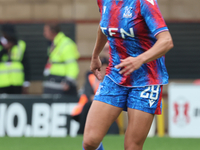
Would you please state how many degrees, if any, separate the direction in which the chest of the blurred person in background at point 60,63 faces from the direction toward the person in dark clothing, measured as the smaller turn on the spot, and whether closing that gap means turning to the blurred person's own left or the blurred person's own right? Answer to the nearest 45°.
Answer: approximately 135° to the blurred person's own left

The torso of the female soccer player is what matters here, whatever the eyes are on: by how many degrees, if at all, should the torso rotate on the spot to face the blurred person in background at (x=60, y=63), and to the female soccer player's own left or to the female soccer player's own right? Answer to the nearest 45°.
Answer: approximately 135° to the female soccer player's own right

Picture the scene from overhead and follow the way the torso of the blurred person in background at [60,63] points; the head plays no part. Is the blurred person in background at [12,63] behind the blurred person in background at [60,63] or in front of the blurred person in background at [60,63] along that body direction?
in front

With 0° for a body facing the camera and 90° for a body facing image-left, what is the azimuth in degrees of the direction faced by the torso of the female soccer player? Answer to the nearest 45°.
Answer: approximately 45°

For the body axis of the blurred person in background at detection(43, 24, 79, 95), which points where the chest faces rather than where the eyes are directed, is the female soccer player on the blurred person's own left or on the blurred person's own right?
on the blurred person's own left
